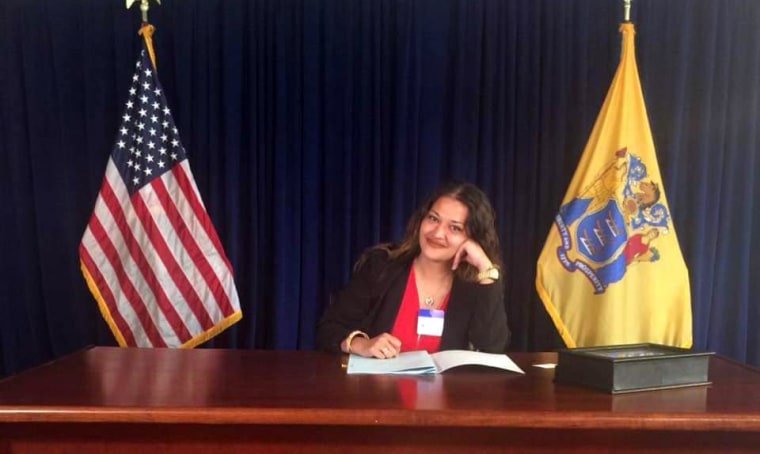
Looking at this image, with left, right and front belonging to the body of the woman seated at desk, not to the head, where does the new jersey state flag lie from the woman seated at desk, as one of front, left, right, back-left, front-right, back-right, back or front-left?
back-left

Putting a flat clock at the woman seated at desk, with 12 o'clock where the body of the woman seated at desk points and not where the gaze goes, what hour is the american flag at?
The american flag is roughly at 4 o'clock from the woman seated at desk.

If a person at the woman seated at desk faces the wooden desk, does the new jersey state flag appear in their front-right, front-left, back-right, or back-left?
back-left

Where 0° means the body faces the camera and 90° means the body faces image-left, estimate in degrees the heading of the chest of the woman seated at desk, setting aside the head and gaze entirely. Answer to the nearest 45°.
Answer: approximately 0°

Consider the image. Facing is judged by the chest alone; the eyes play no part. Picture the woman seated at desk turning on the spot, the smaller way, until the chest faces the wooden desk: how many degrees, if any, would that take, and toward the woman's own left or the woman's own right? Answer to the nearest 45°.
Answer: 0° — they already face it

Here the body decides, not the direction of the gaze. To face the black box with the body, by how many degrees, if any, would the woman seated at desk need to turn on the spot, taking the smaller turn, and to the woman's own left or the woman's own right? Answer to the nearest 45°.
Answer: approximately 45° to the woman's own left

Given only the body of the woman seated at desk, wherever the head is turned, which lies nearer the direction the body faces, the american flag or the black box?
the black box
